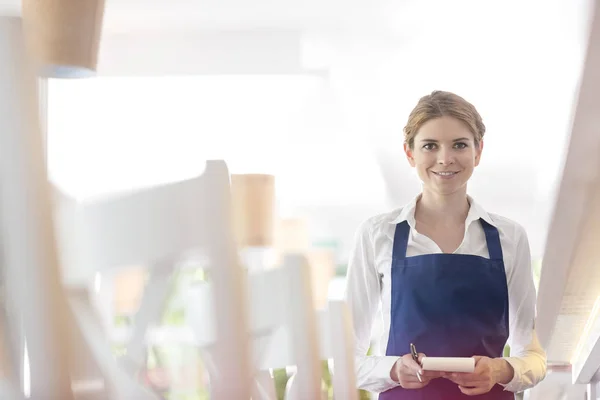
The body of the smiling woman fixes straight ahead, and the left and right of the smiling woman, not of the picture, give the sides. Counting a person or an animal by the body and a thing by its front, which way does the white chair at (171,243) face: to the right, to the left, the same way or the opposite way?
the opposite way

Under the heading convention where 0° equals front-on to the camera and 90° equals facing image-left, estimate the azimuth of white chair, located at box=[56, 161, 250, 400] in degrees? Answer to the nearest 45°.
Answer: approximately 225°

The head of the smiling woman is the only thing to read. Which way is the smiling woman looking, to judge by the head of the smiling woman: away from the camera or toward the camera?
toward the camera

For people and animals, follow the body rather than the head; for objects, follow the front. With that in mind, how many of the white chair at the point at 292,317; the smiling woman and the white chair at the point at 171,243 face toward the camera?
1

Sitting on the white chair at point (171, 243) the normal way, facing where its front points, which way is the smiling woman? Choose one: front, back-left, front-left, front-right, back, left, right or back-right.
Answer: front

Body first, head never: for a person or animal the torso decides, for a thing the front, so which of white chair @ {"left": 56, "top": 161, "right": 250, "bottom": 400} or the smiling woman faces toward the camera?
the smiling woman

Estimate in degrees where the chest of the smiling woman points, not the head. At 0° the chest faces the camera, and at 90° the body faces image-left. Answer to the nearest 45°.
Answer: approximately 0°

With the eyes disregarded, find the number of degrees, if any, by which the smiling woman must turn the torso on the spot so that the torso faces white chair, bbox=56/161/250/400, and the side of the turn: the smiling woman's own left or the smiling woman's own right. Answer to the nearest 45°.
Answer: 0° — they already face it

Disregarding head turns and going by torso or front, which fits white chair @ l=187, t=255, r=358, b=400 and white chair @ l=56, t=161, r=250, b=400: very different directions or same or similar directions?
same or similar directions
